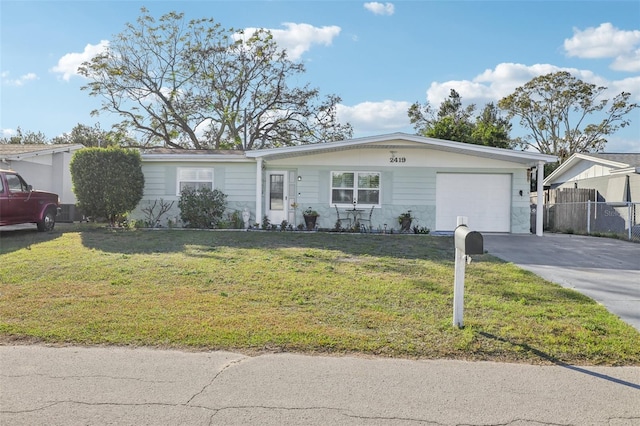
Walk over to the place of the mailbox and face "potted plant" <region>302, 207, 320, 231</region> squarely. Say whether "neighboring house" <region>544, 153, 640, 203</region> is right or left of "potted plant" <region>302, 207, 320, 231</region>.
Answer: right

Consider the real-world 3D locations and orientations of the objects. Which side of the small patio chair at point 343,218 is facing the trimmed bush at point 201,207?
back

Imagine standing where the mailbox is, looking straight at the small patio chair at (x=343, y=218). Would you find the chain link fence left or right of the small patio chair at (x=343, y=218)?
right

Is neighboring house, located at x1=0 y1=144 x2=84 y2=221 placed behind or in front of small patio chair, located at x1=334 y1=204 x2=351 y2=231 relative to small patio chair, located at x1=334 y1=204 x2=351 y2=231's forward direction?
behind

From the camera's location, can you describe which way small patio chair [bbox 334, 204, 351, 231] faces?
facing to the right of the viewer

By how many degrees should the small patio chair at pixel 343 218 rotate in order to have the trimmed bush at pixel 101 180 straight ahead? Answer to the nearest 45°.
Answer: approximately 180°

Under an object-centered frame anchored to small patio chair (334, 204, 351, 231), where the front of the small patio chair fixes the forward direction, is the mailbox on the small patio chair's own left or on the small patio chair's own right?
on the small patio chair's own right

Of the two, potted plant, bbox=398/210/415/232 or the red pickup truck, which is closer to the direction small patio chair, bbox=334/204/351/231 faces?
the potted plant

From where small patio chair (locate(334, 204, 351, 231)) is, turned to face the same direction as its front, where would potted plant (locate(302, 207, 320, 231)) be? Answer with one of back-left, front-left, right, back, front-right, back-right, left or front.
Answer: back
